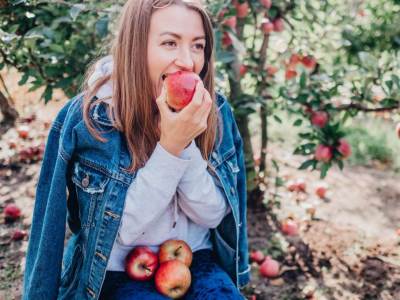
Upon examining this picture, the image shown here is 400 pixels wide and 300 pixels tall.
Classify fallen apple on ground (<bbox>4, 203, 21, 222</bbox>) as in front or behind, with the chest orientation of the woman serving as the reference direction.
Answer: behind

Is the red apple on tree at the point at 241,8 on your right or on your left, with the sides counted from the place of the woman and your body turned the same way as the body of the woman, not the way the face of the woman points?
on your left

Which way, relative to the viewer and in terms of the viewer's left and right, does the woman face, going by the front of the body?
facing the viewer and to the right of the viewer

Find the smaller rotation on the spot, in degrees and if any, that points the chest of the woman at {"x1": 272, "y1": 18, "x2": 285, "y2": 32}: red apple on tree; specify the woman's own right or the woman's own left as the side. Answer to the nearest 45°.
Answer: approximately 90° to the woman's own left

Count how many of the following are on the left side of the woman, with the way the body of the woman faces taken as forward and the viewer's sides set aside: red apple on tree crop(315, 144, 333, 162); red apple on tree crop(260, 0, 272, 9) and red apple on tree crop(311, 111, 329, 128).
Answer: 3

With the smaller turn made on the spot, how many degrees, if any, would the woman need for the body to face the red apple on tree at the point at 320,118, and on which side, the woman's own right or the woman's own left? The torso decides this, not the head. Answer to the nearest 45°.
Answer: approximately 90° to the woman's own left

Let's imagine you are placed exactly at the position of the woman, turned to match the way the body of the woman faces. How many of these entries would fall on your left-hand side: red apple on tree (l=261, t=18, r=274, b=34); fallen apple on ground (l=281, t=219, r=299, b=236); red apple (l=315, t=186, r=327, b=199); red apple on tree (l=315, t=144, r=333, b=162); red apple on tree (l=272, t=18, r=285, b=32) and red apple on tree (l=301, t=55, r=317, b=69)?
6

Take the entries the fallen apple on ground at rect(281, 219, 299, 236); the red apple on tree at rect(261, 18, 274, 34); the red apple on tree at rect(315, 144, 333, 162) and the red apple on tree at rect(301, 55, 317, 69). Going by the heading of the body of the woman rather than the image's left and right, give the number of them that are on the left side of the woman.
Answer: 4

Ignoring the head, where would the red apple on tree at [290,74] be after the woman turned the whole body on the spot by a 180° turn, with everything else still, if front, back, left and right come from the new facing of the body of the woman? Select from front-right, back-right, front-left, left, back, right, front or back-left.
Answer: right

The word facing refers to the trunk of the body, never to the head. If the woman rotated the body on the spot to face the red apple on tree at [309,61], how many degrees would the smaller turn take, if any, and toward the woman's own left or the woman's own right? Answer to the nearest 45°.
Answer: approximately 90° to the woman's own left

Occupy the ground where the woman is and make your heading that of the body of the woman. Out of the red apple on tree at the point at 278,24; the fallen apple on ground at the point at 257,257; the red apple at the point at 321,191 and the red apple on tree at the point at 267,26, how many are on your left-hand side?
4

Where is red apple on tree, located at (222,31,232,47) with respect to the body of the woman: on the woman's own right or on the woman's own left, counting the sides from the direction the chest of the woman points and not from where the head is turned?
on the woman's own left

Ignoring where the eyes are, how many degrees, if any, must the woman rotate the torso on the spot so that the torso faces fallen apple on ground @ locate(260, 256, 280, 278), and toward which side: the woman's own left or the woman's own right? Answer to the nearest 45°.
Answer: approximately 90° to the woman's own left
